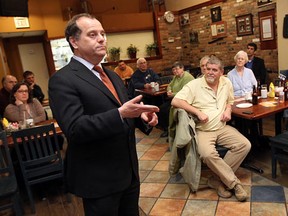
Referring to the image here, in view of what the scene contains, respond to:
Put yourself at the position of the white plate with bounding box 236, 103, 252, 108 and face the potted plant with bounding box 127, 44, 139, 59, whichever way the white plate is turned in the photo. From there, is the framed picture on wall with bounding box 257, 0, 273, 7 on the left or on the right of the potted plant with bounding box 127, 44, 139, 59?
right

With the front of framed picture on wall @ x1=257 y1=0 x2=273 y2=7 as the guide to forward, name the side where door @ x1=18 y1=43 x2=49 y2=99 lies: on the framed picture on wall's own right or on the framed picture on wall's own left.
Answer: on the framed picture on wall's own right

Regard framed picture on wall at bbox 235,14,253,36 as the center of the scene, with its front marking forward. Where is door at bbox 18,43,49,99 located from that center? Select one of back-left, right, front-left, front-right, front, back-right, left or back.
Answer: front-right

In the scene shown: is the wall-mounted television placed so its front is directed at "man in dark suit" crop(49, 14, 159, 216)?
yes

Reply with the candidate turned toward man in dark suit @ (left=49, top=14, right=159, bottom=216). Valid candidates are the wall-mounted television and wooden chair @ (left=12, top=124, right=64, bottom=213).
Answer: the wall-mounted television

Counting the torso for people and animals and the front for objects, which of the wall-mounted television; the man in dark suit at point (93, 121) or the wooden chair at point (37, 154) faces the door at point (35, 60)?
the wooden chair

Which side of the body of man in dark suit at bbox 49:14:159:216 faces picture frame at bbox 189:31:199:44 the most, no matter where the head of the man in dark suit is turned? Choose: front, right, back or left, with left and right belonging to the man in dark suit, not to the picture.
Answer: left

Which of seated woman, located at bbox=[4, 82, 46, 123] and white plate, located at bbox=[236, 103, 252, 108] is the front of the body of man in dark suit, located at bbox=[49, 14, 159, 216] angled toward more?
the white plate

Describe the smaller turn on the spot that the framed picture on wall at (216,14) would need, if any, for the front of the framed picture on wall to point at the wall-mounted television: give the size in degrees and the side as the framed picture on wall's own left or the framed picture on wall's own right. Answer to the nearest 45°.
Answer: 0° — it already faces it

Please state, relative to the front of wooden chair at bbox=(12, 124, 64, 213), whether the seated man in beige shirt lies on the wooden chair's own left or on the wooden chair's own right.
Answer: on the wooden chair's own right

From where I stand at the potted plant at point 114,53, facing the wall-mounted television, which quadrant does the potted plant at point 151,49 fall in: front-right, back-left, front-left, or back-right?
back-left

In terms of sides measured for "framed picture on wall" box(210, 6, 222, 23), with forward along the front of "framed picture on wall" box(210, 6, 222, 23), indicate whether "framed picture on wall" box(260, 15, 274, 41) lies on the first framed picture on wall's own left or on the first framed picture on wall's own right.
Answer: on the first framed picture on wall's own left

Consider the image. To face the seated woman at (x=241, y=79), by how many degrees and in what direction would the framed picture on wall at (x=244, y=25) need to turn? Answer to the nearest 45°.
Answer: approximately 45° to its left
